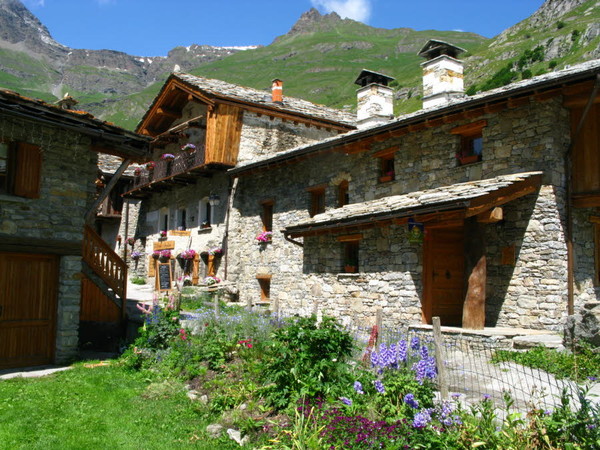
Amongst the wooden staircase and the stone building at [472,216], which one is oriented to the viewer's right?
the wooden staircase

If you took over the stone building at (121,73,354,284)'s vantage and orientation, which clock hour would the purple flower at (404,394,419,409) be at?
The purple flower is roughly at 10 o'clock from the stone building.

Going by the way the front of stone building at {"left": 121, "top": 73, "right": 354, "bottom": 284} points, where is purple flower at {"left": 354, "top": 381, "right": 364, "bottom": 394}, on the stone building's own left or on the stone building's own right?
on the stone building's own left

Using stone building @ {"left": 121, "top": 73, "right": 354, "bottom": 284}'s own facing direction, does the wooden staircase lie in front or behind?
in front

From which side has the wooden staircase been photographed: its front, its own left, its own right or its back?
right

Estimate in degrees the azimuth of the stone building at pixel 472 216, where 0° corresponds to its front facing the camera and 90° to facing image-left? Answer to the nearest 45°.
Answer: approximately 45°

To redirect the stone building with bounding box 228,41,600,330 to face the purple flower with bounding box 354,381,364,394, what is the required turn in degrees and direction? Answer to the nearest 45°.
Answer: approximately 45° to its left
